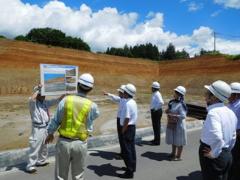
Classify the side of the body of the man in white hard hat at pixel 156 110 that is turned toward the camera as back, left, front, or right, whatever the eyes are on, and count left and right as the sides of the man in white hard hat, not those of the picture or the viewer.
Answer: left

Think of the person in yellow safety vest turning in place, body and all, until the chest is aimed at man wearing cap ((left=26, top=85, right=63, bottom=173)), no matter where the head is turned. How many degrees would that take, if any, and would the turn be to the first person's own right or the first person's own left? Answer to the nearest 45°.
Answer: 0° — they already face them

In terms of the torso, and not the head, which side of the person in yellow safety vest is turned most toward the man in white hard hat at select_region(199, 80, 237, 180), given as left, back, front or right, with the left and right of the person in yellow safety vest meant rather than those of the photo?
right

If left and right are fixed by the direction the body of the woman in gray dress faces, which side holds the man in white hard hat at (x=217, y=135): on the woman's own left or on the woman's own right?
on the woman's own left

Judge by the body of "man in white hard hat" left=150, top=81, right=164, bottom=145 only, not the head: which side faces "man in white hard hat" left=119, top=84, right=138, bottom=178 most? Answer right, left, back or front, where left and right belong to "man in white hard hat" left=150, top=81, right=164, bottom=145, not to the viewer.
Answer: left

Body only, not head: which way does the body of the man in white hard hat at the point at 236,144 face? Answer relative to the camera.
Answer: to the viewer's left

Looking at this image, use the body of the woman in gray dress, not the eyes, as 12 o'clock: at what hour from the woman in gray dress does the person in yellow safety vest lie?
The person in yellow safety vest is roughly at 11 o'clock from the woman in gray dress.

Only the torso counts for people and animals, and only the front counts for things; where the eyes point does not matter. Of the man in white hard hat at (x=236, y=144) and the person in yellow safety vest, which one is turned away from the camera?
the person in yellow safety vest

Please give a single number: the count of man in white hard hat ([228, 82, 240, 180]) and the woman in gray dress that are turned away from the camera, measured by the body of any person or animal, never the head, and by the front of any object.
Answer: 0

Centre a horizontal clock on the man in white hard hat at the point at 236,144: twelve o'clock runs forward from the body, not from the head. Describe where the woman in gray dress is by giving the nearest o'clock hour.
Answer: The woman in gray dress is roughly at 2 o'clock from the man in white hard hat.

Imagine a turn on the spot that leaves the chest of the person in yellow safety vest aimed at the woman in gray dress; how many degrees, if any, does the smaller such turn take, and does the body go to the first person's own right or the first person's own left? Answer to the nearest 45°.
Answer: approximately 45° to the first person's own right

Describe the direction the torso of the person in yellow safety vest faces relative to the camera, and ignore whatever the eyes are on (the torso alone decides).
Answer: away from the camera
